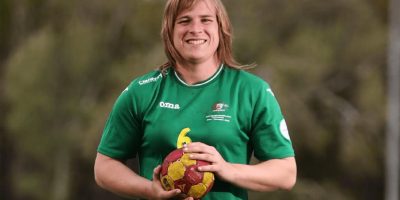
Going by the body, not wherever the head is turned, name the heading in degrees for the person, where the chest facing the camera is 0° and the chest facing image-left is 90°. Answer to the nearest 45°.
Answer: approximately 0°
